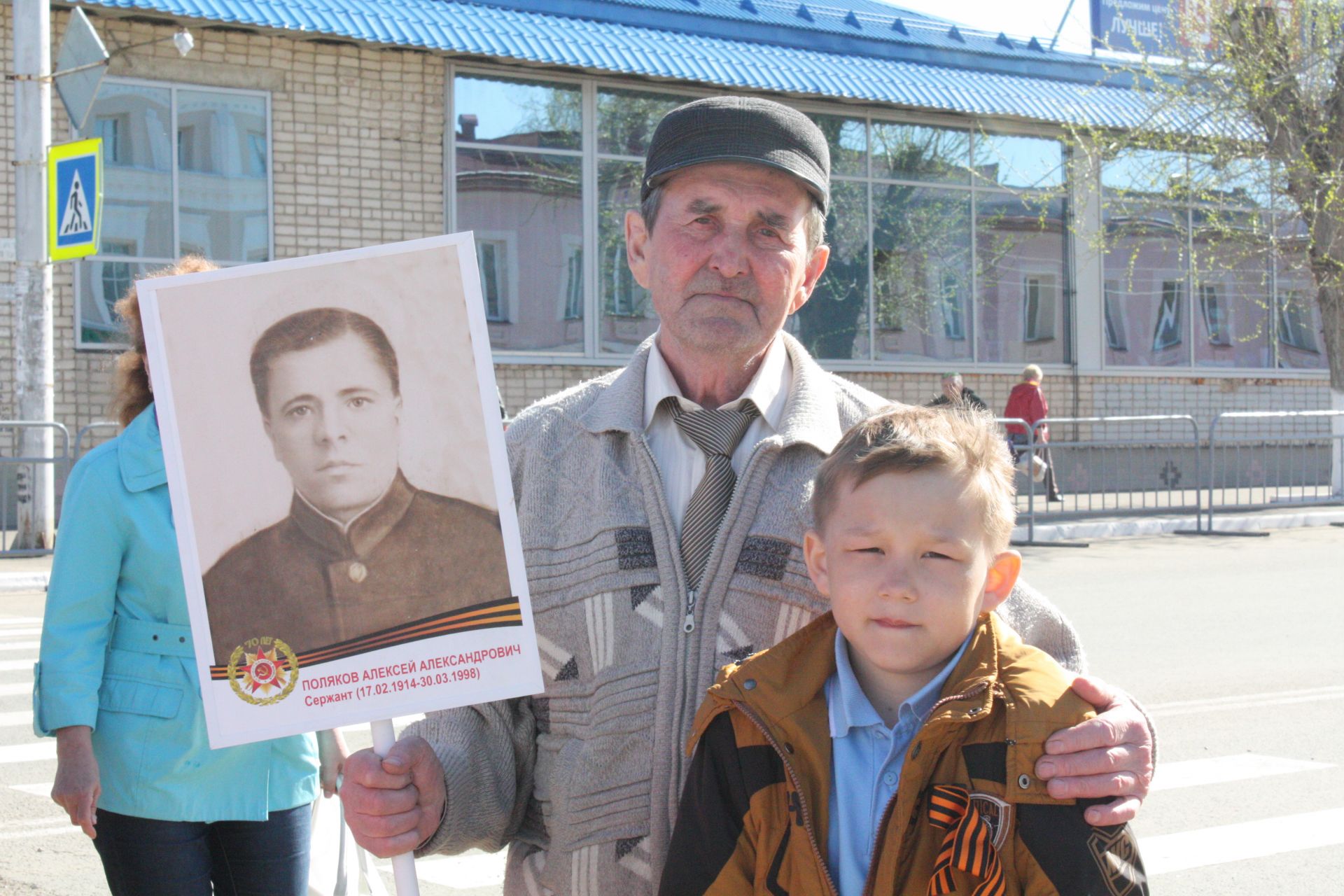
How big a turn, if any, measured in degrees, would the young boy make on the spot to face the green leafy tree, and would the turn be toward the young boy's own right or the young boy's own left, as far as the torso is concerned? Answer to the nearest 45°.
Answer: approximately 180°

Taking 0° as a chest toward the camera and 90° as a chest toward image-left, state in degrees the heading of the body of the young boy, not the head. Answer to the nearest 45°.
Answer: approximately 0°

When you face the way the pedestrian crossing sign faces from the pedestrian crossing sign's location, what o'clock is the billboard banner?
The billboard banner is roughly at 7 o'clock from the pedestrian crossing sign.

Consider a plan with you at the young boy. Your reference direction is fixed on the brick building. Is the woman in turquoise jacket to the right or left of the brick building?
left

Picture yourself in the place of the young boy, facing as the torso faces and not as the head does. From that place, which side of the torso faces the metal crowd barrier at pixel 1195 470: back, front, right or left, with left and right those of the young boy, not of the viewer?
back

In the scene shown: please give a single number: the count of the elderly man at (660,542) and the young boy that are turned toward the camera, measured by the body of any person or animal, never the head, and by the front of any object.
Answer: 2
